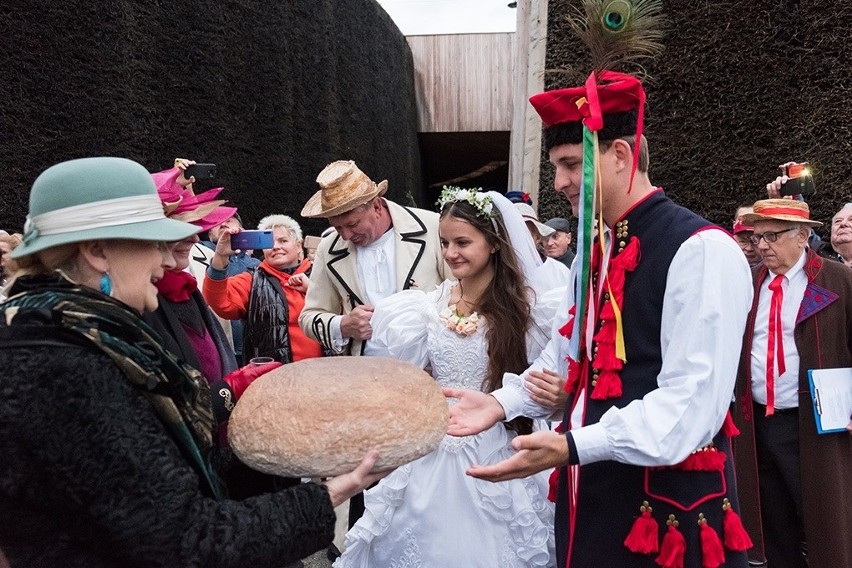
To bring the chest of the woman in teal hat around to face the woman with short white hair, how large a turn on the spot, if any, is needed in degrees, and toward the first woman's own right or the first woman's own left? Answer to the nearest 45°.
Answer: approximately 90° to the first woman's own left

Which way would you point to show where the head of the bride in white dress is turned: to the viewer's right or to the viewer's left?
to the viewer's left

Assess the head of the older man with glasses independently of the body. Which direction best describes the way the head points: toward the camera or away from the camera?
toward the camera

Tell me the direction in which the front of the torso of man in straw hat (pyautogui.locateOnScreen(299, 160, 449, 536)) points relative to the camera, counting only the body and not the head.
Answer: toward the camera

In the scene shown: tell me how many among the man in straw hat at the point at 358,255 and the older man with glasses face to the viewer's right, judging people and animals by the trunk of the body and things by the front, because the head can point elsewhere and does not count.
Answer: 0

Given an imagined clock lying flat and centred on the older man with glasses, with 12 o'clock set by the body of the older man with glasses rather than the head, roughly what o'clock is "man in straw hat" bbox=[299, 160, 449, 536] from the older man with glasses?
The man in straw hat is roughly at 1 o'clock from the older man with glasses.

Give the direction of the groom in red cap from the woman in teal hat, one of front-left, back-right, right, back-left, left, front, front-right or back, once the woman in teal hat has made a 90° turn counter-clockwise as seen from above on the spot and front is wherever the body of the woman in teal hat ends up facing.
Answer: right

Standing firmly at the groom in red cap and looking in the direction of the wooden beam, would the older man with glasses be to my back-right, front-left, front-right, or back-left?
front-right

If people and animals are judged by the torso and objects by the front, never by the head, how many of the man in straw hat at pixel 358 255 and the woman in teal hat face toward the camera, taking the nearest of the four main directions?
1

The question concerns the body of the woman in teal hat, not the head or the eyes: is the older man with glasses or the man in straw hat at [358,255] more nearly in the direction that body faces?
the older man with glasses

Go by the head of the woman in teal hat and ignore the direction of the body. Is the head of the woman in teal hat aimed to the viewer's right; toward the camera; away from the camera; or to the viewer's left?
to the viewer's right

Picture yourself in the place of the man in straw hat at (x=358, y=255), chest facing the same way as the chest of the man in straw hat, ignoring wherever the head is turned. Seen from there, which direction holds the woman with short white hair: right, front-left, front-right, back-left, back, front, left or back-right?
back-right

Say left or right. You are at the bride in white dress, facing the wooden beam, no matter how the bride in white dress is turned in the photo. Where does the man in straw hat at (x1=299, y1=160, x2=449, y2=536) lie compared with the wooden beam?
left

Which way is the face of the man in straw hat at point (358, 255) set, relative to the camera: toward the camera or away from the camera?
toward the camera

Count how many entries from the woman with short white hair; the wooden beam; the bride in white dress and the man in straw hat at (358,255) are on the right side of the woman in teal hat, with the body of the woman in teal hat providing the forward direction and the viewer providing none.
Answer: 0

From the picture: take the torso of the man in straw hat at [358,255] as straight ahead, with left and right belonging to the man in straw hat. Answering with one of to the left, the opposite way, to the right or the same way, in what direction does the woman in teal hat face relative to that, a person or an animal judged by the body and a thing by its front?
to the left

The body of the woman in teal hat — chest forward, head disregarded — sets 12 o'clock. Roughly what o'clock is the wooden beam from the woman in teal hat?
The wooden beam is roughly at 10 o'clock from the woman in teal hat.

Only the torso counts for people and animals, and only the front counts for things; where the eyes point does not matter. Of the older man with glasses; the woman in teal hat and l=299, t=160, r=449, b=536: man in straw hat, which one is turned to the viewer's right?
the woman in teal hat
